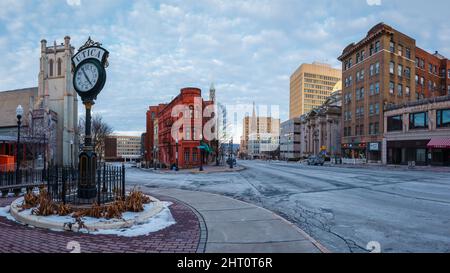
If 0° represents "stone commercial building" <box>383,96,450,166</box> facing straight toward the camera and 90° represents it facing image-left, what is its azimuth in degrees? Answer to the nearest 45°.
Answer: approximately 45°

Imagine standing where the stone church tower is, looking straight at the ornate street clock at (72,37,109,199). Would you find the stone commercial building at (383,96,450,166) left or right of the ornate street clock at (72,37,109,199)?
left
